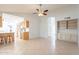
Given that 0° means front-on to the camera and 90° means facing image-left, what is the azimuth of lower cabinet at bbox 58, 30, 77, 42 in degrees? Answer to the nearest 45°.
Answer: approximately 45°

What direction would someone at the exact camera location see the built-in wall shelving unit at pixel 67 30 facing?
facing the viewer and to the left of the viewer

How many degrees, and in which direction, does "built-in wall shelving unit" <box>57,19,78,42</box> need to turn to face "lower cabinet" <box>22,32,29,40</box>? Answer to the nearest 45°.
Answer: approximately 45° to its right

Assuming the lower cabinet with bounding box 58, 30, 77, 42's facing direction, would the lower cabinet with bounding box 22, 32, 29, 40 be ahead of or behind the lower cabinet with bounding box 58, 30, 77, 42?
ahead
